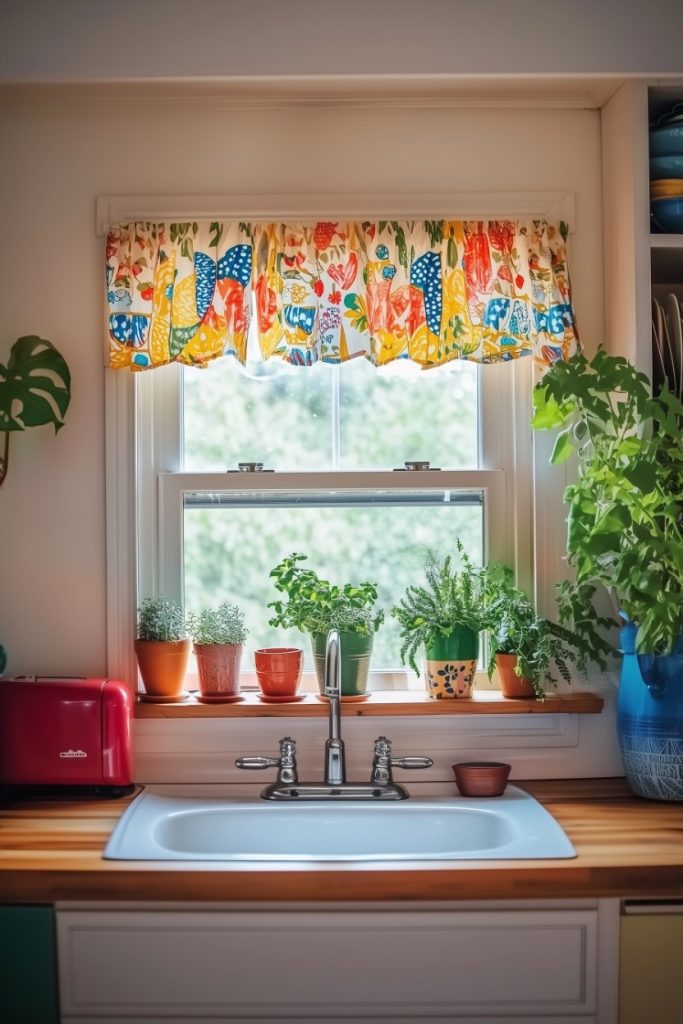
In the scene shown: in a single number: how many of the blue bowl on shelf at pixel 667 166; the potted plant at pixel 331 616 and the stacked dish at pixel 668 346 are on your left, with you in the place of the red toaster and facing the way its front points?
3

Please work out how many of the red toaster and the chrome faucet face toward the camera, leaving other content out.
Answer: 2

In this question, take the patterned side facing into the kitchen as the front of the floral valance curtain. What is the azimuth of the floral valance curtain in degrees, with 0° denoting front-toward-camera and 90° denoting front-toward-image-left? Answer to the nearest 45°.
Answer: approximately 0°

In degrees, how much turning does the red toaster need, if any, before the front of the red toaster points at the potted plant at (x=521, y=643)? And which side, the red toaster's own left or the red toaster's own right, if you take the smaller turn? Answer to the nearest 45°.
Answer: approximately 90° to the red toaster's own left
